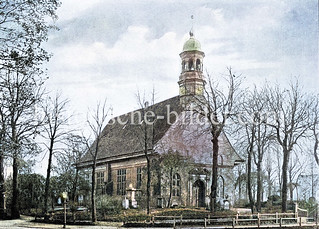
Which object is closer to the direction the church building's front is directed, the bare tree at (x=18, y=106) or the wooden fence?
the wooden fence

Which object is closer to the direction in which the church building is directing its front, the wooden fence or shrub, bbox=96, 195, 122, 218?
the wooden fence

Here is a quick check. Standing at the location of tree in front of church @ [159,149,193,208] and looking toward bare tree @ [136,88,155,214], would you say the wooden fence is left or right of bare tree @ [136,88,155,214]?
left

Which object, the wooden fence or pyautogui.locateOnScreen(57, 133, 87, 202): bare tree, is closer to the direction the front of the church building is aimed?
the wooden fence

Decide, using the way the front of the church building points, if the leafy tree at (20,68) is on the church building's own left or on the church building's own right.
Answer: on the church building's own right

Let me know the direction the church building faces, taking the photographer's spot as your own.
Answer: facing the viewer and to the right of the viewer

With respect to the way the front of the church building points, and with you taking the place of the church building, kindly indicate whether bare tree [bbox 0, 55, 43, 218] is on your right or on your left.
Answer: on your right

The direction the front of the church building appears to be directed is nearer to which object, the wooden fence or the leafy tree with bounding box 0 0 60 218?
the wooden fence
